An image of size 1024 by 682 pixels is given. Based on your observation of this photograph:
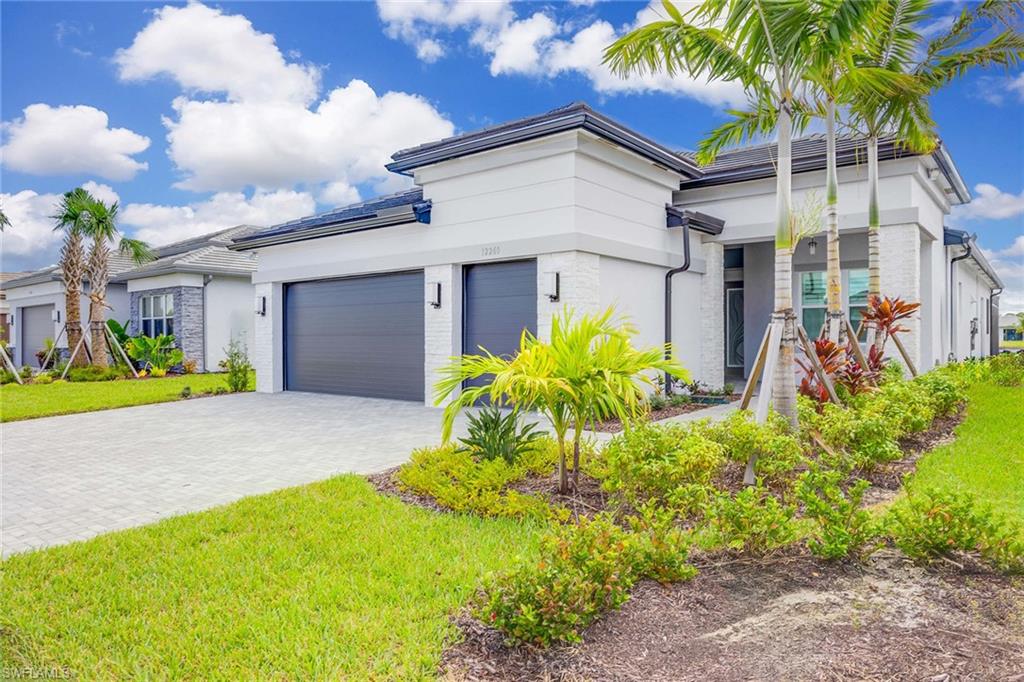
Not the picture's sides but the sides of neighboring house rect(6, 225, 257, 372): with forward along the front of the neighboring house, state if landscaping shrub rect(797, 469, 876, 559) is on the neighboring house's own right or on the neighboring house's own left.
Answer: on the neighboring house's own left

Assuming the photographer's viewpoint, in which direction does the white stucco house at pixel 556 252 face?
facing the viewer and to the left of the viewer

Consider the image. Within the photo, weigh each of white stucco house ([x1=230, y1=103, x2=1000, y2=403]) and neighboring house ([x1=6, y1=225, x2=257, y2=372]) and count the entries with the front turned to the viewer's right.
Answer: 0

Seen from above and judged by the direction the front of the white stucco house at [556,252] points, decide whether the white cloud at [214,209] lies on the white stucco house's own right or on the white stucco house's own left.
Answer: on the white stucco house's own right

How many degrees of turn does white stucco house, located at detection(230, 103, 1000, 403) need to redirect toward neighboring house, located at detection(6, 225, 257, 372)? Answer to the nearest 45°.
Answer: approximately 90° to its right

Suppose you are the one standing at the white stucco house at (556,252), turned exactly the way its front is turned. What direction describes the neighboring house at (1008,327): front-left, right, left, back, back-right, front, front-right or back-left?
back

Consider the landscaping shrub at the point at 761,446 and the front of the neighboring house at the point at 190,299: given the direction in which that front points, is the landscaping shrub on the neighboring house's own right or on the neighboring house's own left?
on the neighboring house's own left

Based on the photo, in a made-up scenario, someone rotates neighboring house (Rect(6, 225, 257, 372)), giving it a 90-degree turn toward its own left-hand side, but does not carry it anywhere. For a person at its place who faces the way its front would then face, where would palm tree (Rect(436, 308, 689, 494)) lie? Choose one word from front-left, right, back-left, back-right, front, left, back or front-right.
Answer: front-right

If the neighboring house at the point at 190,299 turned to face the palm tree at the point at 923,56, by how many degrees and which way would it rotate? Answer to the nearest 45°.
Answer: approximately 90° to its left

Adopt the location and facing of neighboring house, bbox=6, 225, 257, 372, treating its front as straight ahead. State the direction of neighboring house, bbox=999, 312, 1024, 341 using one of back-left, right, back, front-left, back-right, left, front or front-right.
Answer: back-left

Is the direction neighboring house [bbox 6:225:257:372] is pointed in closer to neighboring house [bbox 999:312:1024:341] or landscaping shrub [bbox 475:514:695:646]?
the landscaping shrub
